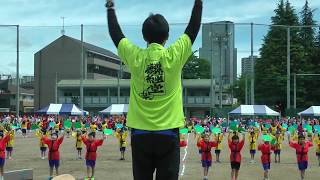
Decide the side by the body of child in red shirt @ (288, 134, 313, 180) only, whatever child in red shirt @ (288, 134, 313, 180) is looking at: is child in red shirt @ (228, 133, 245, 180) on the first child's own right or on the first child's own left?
on the first child's own right

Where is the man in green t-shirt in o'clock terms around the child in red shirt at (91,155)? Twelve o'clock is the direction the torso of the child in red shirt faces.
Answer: The man in green t-shirt is roughly at 12 o'clock from the child in red shirt.

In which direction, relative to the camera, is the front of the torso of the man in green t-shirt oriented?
away from the camera

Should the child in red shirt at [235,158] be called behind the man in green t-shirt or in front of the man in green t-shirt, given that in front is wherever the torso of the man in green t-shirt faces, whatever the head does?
in front

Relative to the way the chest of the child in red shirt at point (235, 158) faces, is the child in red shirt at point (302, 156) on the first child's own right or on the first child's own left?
on the first child's own left

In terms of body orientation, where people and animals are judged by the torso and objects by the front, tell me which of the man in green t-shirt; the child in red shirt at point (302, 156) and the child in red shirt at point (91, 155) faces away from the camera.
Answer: the man in green t-shirt

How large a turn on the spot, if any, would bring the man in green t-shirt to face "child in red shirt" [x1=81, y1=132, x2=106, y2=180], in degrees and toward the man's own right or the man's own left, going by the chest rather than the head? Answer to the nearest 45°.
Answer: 0° — they already face them

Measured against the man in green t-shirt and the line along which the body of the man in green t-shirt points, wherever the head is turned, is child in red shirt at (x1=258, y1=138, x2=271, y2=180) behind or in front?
in front

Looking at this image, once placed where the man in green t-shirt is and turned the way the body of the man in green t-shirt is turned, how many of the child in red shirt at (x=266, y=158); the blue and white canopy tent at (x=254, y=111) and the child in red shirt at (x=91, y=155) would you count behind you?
0

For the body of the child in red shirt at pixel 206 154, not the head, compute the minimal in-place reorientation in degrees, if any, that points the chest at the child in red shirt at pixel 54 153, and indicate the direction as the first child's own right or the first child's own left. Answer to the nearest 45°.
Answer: approximately 90° to the first child's own right

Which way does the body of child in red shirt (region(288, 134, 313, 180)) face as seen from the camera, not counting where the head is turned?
toward the camera

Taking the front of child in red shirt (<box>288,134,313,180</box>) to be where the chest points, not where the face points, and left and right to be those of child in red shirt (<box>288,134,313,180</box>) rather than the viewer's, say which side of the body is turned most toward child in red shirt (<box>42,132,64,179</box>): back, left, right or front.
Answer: right

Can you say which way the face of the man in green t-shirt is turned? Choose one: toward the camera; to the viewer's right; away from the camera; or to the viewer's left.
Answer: away from the camera

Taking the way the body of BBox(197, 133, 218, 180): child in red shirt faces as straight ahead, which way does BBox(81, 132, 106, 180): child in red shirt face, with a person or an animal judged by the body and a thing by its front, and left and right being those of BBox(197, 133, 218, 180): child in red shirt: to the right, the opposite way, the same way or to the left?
the same way

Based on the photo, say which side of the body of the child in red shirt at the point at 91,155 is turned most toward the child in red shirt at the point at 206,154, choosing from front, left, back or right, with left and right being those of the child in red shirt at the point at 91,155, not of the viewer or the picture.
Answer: left

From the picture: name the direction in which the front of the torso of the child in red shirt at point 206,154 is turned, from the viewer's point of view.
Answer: toward the camera

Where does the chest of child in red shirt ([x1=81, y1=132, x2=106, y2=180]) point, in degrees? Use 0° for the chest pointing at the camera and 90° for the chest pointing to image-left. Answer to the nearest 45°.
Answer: approximately 0°

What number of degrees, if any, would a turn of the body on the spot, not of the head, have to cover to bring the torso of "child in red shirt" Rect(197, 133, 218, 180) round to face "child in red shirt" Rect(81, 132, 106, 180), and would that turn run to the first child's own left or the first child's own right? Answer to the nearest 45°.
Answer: approximately 90° to the first child's own right

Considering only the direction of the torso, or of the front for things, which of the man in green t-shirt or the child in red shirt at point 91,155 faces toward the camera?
the child in red shirt

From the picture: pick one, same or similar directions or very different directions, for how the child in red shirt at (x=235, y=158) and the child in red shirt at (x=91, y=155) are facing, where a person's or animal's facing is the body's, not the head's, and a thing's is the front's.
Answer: same or similar directions
